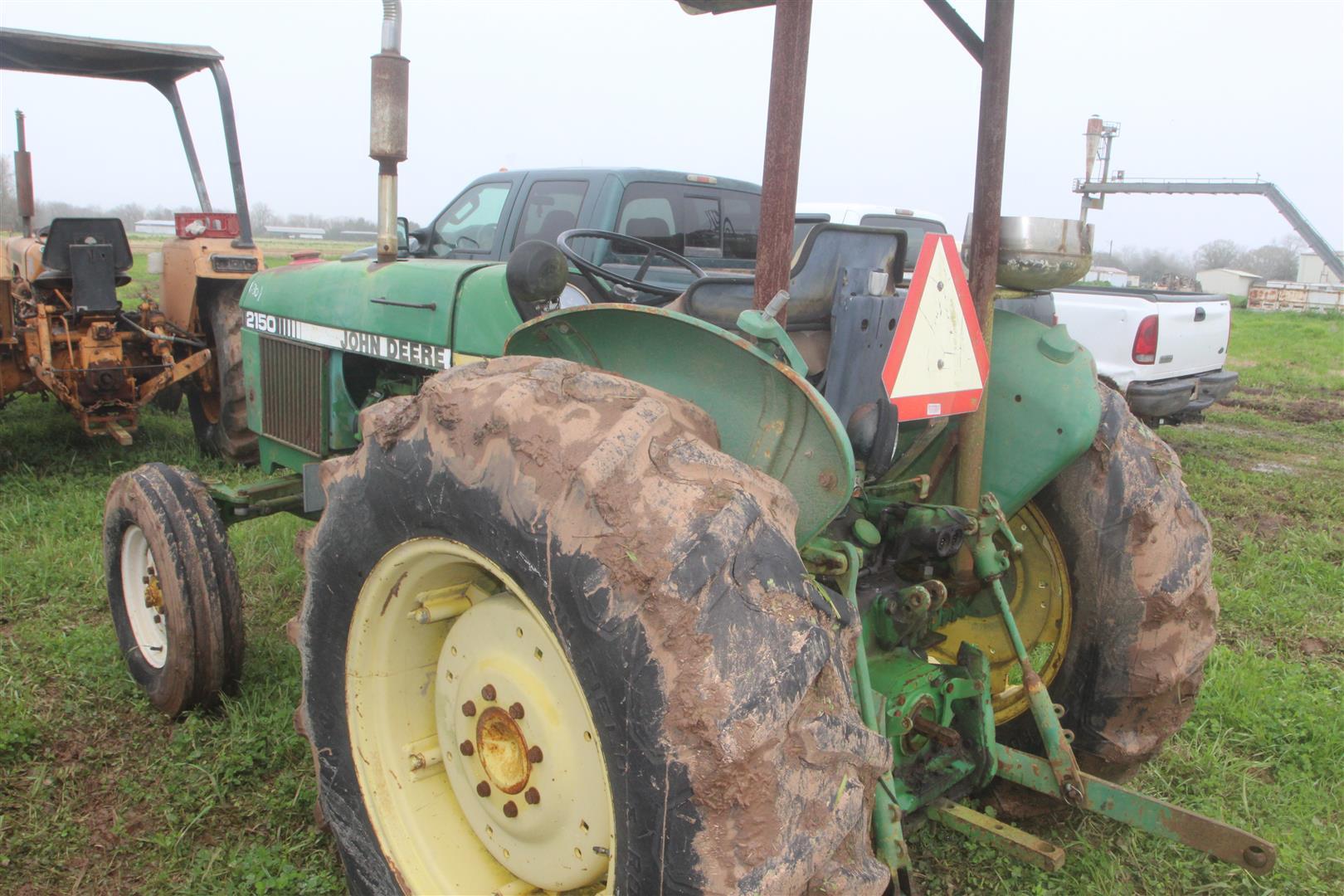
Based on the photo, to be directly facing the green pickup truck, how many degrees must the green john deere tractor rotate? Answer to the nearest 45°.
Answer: approximately 45° to its right

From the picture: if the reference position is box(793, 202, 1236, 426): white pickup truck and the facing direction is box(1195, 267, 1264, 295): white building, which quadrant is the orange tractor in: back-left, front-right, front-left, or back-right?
back-left

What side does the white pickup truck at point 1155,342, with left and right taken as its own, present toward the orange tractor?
left

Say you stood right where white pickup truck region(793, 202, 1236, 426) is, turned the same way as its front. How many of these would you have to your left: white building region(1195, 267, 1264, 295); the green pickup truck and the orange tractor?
2

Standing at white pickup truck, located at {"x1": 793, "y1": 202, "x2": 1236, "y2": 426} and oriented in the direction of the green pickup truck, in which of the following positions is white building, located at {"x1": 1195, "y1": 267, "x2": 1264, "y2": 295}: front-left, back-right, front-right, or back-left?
back-right

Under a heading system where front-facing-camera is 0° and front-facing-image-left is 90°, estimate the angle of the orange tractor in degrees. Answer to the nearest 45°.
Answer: approximately 135°

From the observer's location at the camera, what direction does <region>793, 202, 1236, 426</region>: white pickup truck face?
facing away from the viewer and to the left of the viewer

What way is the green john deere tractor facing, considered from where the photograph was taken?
facing away from the viewer and to the left of the viewer
